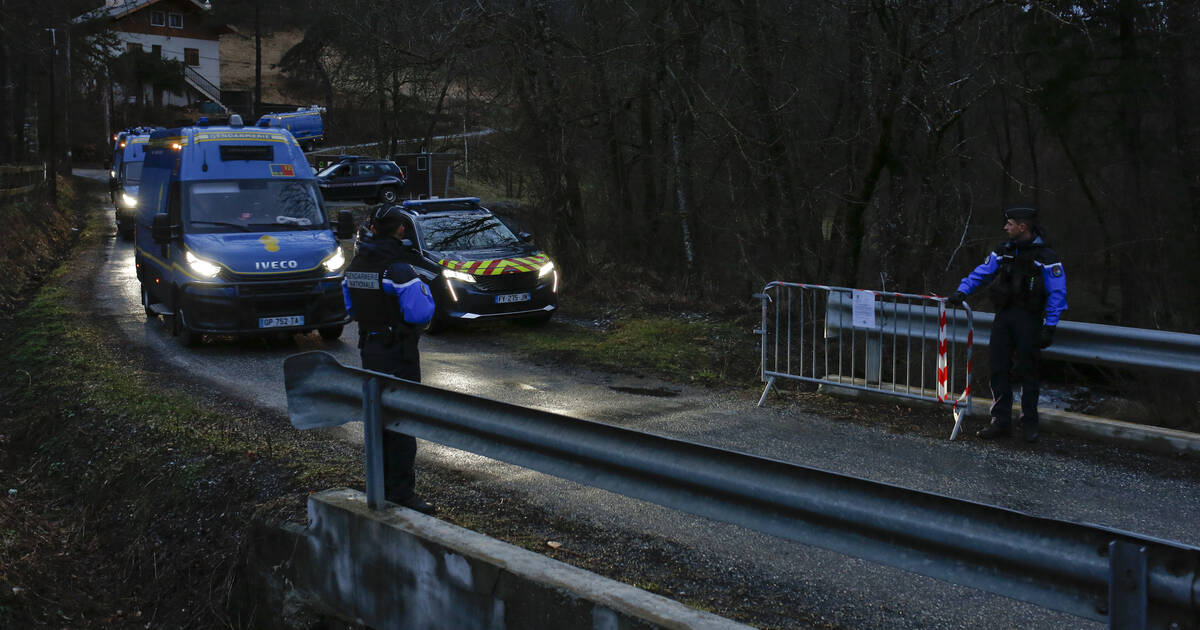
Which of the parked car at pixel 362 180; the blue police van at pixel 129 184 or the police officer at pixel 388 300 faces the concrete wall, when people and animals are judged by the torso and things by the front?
the blue police van

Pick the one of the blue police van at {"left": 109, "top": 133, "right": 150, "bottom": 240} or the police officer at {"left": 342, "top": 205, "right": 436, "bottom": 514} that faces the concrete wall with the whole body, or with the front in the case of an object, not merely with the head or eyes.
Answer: the blue police van

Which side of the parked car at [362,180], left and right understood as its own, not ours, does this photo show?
left

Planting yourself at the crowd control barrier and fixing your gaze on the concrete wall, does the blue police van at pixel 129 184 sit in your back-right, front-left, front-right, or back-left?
back-right

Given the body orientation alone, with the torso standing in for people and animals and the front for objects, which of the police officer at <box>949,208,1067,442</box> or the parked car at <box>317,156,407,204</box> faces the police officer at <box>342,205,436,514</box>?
the police officer at <box>949,208,1067,442</box>

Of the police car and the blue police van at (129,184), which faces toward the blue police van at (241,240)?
the blue police van at (129,184)

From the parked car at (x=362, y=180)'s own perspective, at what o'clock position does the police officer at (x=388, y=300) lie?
The police officer is roughly at 9 o'clock from the parked car.

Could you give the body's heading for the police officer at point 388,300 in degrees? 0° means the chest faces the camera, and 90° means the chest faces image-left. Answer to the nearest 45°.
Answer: approximately 225°

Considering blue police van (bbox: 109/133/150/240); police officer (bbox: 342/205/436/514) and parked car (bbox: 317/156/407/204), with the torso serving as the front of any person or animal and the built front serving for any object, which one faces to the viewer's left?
the parked car

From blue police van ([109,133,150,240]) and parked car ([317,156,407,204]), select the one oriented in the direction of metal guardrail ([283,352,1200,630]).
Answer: the blue police van
